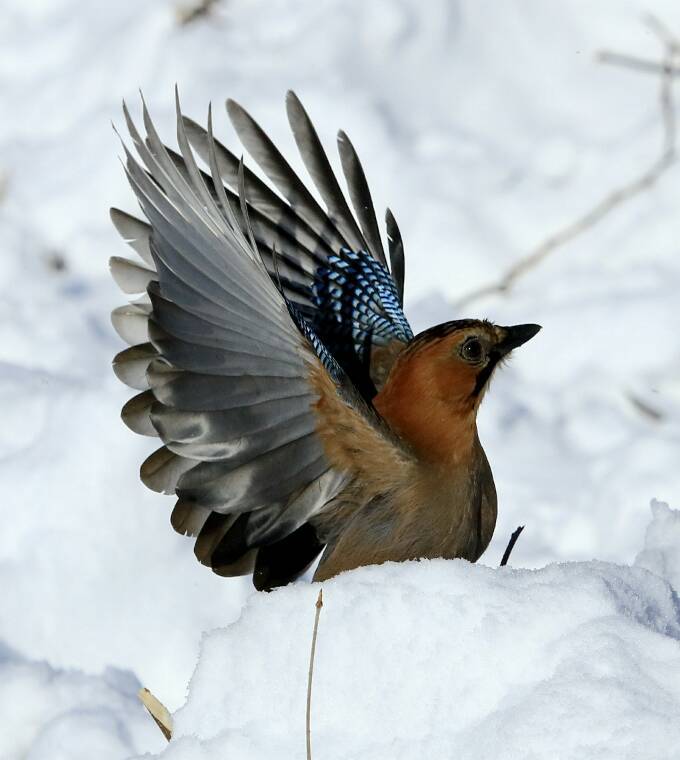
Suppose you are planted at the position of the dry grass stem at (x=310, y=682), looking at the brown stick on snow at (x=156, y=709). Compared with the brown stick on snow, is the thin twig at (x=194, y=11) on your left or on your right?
right
